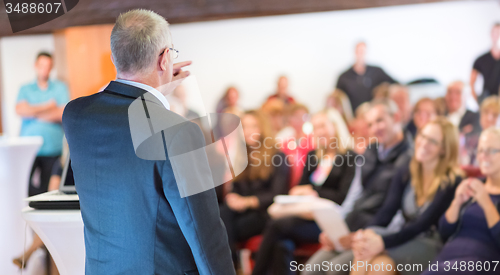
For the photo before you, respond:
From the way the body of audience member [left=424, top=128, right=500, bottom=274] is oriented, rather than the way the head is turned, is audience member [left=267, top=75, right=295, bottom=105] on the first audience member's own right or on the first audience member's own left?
on the first audience member's own right

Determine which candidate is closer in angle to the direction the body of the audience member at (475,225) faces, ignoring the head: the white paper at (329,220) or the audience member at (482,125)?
the white paper

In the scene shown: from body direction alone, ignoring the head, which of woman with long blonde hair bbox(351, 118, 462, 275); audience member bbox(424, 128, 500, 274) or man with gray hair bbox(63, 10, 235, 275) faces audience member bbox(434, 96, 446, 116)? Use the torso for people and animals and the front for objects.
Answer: the man with gray hair

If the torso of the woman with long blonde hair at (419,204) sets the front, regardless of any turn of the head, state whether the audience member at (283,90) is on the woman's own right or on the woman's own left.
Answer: on the woman's own right

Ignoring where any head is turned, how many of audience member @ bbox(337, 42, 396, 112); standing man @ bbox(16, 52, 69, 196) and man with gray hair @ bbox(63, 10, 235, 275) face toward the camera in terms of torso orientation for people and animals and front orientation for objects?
2

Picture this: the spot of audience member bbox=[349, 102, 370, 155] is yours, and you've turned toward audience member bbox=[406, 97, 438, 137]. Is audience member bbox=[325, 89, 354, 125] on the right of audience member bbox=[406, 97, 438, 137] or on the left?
left
